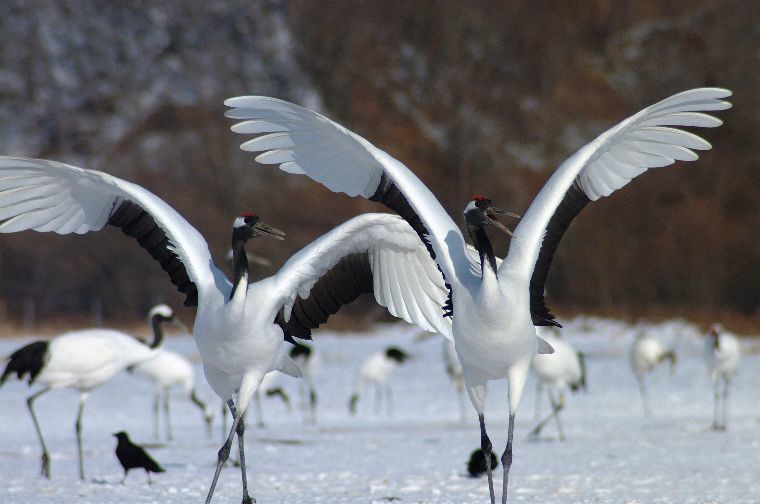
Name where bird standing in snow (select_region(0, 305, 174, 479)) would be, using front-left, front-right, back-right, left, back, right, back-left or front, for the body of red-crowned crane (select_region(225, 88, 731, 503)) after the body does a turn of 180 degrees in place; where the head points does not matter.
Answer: front-left

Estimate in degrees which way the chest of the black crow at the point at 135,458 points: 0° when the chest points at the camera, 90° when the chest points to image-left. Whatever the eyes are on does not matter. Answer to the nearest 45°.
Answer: approximately 90°

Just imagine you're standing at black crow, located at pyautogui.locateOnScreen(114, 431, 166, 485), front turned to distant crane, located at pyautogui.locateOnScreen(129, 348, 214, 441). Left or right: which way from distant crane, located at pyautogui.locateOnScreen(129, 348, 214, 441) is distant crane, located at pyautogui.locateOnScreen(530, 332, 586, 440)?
right

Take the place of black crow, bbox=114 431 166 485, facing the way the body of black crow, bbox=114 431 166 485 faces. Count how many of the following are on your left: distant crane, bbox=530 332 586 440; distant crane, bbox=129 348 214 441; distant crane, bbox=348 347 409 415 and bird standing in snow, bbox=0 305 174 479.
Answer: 0

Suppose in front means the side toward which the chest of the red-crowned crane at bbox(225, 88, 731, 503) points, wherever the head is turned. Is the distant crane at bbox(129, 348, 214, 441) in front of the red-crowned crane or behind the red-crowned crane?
behind

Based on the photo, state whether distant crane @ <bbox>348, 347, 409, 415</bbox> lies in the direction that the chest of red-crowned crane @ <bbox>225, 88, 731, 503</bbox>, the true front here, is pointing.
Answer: no

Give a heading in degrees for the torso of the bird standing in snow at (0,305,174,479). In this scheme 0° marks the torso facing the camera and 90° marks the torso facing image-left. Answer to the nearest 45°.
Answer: approximately 270°

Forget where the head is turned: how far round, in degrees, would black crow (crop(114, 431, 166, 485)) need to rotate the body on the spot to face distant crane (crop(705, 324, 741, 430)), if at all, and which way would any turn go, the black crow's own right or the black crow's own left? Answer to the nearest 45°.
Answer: approximately 135° to the black crow's own right

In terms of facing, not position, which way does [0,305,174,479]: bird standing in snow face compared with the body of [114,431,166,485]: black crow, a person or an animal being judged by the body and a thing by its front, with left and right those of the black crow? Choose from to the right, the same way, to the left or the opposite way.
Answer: the opposite way

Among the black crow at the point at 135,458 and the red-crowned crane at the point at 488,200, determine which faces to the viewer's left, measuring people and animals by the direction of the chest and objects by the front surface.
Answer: the black crow

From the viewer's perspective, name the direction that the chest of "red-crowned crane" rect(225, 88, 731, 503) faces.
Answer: toward the camera

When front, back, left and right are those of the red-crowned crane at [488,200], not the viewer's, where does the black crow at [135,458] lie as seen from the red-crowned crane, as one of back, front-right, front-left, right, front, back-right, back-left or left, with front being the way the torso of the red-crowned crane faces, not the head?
back-right

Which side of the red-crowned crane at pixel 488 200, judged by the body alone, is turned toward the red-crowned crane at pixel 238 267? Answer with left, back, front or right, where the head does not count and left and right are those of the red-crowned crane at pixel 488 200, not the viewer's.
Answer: right

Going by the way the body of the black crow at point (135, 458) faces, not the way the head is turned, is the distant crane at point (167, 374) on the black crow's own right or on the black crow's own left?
on the black crow's own right
